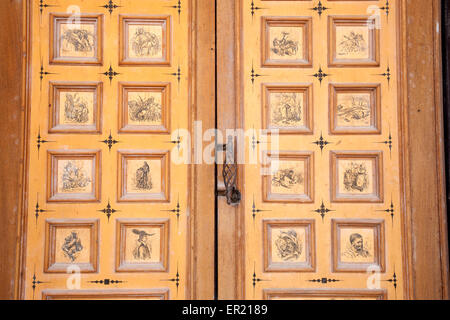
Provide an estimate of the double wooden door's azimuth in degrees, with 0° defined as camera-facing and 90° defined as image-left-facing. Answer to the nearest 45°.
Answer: approximately 0°
